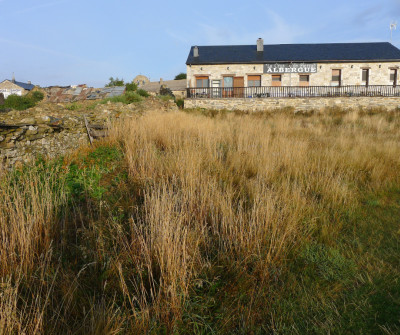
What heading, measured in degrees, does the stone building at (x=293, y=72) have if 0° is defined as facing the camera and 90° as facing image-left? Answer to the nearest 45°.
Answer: approximately 0°

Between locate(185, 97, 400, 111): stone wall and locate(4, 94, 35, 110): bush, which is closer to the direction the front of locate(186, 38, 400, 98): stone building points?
the stone wall

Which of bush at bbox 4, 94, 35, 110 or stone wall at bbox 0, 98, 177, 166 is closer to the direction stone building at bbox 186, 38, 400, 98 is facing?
the stone wall

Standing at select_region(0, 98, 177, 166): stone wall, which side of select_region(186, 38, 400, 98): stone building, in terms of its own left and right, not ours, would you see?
front

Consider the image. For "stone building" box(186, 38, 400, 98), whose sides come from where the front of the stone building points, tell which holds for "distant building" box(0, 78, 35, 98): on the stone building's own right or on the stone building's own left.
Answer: on the stone building's own right

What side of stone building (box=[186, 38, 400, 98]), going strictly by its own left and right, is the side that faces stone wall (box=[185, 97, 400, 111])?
front

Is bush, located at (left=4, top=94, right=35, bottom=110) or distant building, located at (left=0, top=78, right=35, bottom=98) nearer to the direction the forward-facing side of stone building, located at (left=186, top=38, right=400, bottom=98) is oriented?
the bush

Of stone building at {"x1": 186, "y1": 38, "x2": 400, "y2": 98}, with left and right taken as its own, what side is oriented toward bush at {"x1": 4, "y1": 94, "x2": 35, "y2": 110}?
right

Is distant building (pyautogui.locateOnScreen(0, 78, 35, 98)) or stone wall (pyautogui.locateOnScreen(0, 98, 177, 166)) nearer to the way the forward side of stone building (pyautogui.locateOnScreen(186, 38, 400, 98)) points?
the stone wall
